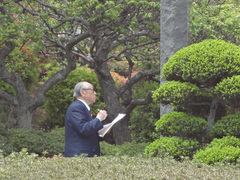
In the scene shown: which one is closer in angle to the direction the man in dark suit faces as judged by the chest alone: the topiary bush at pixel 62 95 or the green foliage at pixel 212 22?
the green foliage

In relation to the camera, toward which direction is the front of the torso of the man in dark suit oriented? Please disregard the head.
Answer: to the viewer's right

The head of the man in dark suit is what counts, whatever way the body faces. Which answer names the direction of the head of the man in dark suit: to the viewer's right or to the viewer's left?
to the viewer's right

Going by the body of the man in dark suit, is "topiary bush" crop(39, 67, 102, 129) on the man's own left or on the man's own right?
on the man's own left
